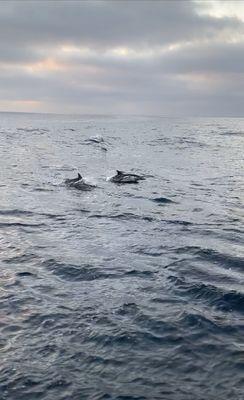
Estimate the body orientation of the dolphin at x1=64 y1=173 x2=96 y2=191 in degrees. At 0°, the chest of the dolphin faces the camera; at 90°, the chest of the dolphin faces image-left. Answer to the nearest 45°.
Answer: approximately 270°

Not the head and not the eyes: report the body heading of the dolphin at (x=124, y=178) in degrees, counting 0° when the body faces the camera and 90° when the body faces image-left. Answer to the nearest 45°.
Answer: approximately 270°

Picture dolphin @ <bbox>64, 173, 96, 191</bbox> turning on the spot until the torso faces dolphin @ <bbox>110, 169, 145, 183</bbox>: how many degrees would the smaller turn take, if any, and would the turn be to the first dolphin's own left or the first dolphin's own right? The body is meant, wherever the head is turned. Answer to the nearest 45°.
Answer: approximately 45° to the first dolphin's own left

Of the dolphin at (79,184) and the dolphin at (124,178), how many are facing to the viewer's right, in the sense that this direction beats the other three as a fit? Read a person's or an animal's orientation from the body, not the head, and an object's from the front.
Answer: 2

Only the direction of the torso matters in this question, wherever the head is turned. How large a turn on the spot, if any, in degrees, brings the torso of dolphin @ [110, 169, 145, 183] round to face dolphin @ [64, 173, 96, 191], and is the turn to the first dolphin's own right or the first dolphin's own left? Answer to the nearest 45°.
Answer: approximately 135° to the first dolphin's own right

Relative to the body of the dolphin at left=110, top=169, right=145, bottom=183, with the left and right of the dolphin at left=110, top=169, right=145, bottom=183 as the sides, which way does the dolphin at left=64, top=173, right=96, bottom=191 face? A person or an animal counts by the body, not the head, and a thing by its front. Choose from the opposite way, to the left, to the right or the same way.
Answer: the same way
